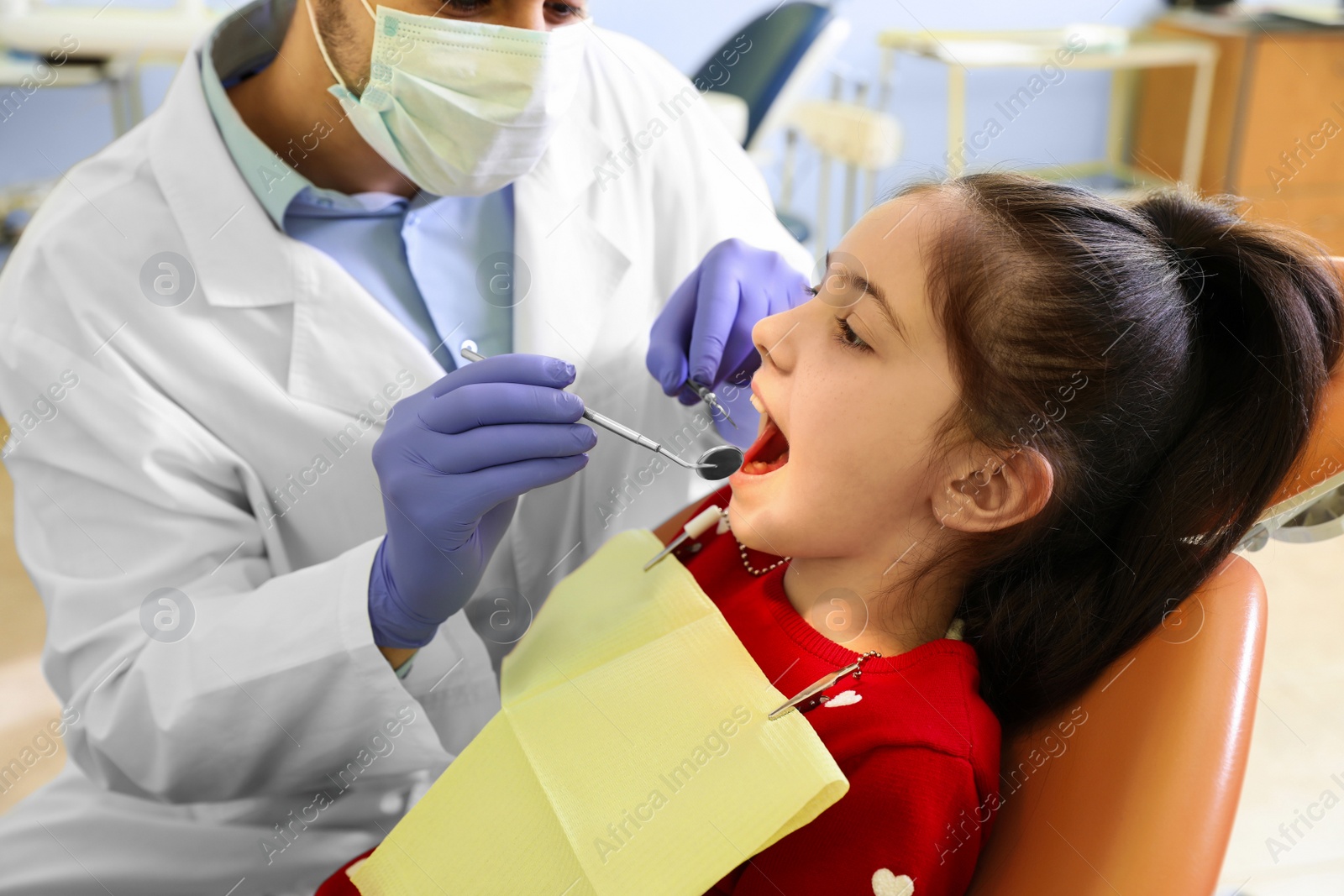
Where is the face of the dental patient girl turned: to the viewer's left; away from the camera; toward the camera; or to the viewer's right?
to the viewer's left

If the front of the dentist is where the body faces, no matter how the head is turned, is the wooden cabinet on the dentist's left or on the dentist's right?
on the dentist's left

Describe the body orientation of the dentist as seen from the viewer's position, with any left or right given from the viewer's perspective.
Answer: facing the viewer and to the right of the viewer

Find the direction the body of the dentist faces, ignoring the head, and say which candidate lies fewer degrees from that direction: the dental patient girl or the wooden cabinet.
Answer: the dental patient girl

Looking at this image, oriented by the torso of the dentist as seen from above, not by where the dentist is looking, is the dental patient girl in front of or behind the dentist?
in front
